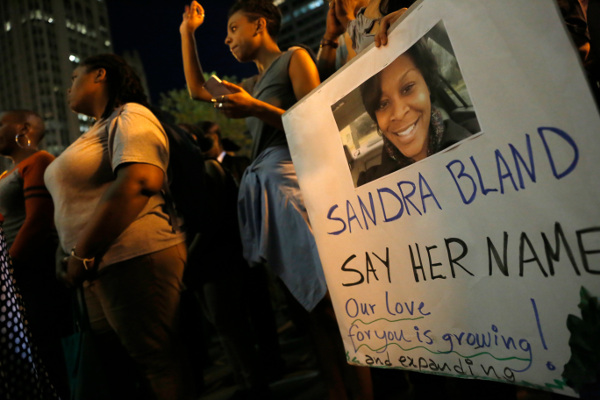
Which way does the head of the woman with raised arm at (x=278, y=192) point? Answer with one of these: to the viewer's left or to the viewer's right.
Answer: to the viewer's left

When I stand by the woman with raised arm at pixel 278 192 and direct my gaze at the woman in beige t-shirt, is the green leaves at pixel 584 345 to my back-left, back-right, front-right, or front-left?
back-left

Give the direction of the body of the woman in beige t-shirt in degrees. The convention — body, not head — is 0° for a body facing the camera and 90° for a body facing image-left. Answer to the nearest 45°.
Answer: approximately 90°

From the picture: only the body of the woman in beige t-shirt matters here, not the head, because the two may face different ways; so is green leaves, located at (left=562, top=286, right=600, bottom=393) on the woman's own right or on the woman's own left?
on the woman's own left

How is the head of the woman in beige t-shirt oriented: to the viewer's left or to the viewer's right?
to the viewer's left
